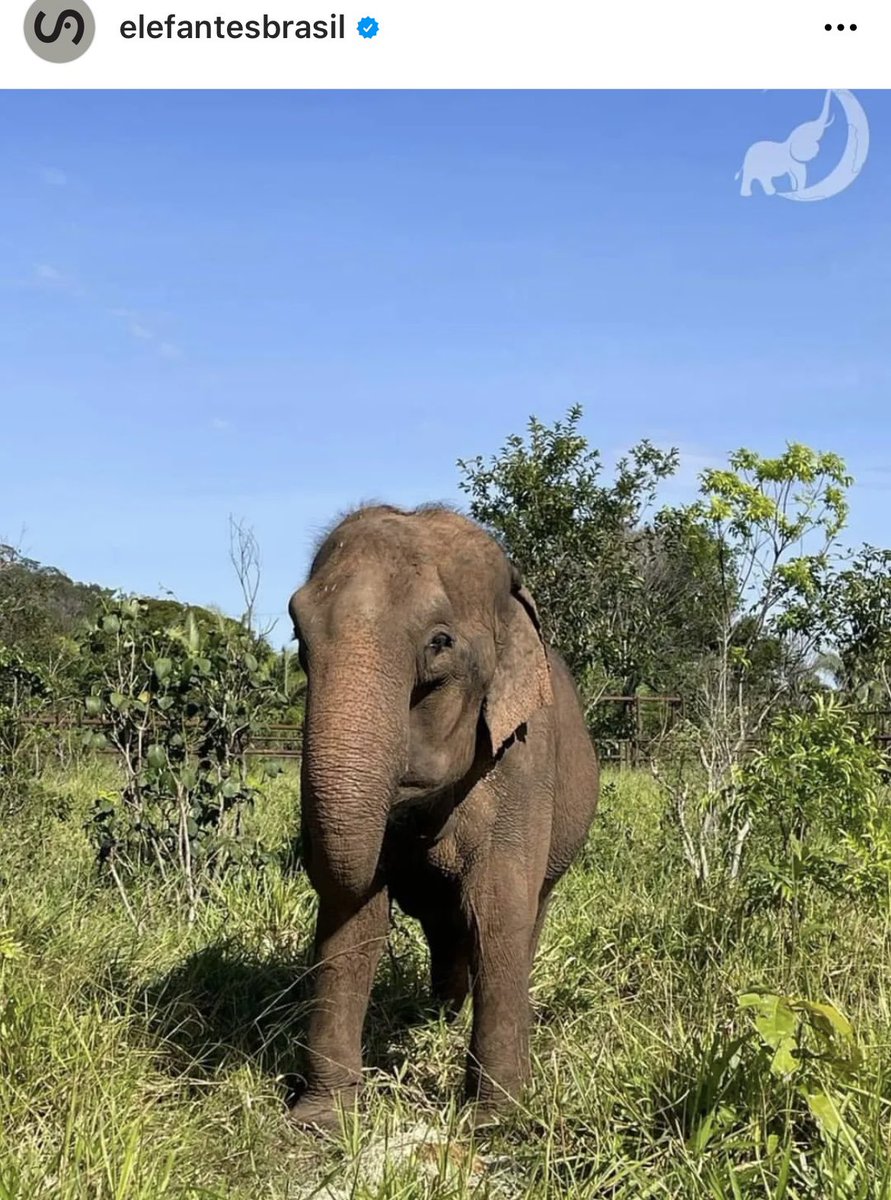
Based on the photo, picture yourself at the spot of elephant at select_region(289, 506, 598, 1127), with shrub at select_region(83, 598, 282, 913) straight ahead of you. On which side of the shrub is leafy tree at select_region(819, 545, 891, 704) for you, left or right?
right

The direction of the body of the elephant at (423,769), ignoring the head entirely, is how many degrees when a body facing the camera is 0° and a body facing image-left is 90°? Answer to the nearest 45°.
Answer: approximately 45°

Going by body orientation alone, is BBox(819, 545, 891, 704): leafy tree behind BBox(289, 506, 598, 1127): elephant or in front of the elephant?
behind

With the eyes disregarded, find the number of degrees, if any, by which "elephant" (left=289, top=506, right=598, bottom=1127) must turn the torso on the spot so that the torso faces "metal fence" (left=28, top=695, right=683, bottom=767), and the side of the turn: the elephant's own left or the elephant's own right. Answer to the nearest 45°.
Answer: approximately 135° to the elephant's own right

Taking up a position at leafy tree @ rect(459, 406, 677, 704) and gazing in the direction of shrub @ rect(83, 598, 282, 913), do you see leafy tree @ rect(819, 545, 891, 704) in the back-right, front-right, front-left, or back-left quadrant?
back-left

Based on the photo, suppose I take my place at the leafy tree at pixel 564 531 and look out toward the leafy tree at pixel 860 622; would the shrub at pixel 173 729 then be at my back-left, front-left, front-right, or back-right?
back-right

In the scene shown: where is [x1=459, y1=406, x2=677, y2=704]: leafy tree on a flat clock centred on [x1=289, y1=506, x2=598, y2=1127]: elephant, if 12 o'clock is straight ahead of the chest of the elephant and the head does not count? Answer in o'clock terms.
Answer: The leafy tree is roughly at 5 o'clock from the elephant.
